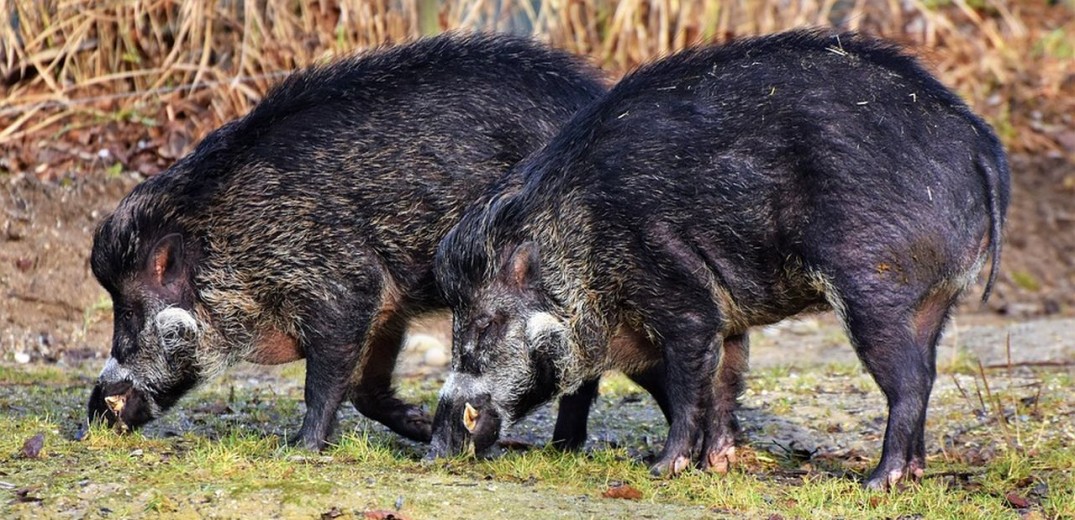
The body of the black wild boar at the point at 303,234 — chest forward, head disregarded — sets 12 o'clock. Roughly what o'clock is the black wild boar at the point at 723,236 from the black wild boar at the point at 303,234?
the black wild boar at the point at 723,236 is roughly at 7 o'clock from the black wild boar at the point at 303,234.

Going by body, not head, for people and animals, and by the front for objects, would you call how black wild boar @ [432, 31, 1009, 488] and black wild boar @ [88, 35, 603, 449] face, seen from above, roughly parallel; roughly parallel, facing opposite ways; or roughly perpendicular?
roughly parallel

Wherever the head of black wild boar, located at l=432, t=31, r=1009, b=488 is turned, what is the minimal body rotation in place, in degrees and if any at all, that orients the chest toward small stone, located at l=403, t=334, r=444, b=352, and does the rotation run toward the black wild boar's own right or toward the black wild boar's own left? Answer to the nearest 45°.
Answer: approximately 45° to the black wild boar's own right

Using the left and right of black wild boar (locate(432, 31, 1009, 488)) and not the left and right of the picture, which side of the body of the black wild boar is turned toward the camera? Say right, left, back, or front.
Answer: left

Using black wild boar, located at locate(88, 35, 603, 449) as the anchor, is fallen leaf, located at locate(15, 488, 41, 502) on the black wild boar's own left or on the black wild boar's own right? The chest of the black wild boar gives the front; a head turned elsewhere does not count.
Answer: on the black wild boar's own left

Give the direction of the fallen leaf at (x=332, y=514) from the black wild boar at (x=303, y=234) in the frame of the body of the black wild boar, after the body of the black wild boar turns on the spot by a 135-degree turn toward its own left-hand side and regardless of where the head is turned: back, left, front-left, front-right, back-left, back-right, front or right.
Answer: front-right

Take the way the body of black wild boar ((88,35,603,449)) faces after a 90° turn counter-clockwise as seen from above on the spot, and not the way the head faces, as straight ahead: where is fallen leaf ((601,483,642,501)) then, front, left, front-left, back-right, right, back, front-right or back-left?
front-left

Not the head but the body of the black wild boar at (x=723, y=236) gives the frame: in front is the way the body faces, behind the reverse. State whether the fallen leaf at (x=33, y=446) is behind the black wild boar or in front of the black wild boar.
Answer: in front

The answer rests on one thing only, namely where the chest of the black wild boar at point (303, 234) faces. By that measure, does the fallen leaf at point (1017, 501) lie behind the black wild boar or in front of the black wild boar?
behind

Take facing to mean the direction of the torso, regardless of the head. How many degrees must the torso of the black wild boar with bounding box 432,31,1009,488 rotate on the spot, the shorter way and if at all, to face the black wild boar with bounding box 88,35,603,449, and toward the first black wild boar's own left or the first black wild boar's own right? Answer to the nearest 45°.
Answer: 0° — it already faces it

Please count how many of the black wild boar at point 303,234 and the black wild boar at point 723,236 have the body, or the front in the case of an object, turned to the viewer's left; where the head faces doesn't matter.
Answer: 2

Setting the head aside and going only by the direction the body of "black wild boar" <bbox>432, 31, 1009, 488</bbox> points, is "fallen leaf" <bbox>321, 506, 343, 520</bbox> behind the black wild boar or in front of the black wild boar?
in front

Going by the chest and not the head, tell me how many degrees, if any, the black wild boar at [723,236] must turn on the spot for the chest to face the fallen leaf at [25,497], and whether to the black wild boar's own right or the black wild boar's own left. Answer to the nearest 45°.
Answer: approximately 45° to the black wild boar's own left

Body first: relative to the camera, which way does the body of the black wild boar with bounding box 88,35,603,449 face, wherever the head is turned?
to the viewer's left

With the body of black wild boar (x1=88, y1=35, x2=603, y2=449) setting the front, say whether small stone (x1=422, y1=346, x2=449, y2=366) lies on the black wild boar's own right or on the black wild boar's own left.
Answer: on the black wild boar's own right
